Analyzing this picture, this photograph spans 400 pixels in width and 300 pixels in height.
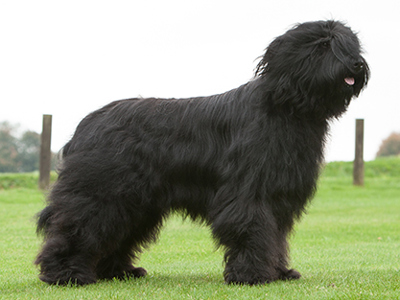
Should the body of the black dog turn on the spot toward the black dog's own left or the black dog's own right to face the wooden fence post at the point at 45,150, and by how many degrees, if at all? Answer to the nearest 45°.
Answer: approximately 135° to the black dog's own left

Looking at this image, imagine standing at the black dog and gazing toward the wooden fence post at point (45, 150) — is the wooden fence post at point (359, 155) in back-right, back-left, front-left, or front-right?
front-right

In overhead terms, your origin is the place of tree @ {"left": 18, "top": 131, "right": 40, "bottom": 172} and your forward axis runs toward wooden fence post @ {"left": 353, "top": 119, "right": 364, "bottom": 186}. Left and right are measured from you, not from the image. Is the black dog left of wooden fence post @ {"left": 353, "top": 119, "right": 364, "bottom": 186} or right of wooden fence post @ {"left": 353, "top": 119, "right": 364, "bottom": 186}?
right

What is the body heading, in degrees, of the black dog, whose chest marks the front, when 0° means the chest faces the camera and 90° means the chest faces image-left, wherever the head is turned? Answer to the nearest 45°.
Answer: approximately 270°

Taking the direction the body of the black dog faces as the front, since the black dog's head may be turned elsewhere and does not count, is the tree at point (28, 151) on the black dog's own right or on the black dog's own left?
on the black dog's own left

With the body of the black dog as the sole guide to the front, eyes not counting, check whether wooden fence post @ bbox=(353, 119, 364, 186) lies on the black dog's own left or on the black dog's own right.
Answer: on the black dog's own left

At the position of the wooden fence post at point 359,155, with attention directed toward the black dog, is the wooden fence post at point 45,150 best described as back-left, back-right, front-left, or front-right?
front-right
